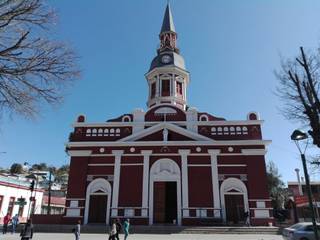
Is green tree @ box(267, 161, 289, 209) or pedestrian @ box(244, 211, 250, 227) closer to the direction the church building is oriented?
the pedestrian

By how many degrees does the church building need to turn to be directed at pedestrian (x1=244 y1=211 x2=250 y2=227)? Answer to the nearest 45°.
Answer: approximately 90° to its left

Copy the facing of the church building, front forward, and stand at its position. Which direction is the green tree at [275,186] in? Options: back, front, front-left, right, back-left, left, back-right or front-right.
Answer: back-left

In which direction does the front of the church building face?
toward the camera
